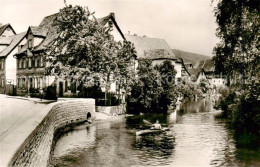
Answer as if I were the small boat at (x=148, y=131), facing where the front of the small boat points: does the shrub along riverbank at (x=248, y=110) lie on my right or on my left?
on my left

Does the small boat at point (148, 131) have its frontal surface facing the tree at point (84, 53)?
no

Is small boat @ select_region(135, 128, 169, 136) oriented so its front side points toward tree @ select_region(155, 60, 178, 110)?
no

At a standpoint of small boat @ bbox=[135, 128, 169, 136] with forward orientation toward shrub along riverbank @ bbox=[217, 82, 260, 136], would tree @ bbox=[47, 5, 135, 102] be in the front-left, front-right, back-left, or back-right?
back-left

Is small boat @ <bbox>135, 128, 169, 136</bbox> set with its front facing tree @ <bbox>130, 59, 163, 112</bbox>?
no
